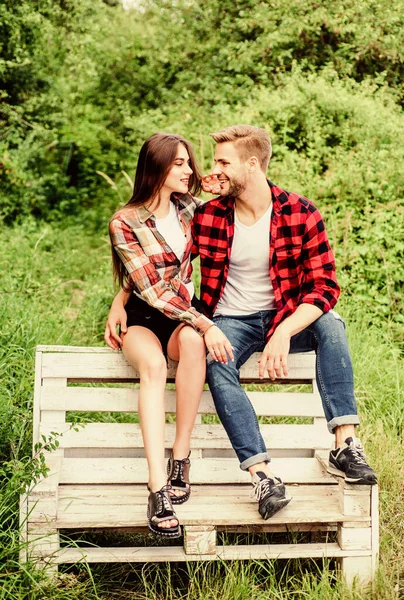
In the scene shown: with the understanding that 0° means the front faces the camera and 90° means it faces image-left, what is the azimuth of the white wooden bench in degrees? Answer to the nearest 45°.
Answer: approximately 0°

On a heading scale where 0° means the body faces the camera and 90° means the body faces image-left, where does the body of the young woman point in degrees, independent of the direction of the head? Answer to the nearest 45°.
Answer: approximately 315°

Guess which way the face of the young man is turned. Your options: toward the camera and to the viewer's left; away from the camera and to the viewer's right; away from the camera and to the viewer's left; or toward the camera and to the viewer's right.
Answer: toward the camera and to the viewer's left
